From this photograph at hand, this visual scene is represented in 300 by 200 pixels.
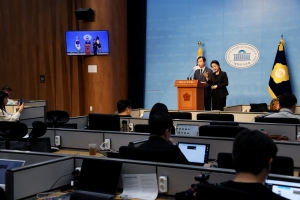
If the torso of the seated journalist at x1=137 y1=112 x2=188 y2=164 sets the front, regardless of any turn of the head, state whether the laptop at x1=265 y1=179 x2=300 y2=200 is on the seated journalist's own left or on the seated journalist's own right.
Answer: on the seated journalist's own right

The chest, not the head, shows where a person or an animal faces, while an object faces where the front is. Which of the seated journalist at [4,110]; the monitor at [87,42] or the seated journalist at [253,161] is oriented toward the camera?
the monitor

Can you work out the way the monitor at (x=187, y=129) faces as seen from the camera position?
facing the viewer

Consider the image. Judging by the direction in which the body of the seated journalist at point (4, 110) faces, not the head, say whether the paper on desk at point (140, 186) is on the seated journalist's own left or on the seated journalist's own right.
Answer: on the seated journalist's own right

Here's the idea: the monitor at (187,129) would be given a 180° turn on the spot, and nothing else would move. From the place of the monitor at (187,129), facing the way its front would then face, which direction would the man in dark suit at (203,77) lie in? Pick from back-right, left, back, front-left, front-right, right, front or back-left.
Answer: front

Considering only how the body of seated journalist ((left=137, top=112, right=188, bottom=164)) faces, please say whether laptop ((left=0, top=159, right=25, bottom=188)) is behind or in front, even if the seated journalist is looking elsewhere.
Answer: behind

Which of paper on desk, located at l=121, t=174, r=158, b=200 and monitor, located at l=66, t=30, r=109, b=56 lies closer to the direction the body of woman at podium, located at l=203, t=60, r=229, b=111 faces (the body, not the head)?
the paper on desk

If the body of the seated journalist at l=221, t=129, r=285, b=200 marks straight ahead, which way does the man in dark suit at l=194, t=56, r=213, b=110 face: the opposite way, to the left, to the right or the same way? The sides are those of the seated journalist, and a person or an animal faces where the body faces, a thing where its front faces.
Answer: the opposite way

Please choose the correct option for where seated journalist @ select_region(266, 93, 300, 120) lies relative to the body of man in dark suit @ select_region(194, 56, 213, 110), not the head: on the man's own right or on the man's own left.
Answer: on the man's own left

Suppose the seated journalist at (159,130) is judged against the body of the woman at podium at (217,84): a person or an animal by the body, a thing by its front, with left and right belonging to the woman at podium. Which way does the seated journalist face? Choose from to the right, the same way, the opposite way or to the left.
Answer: the opposite way

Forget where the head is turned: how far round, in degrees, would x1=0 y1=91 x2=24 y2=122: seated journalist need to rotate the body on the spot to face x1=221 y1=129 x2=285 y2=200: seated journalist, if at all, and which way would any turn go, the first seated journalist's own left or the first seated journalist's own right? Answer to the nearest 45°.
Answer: approximately 90° to the first seated journalist's own right

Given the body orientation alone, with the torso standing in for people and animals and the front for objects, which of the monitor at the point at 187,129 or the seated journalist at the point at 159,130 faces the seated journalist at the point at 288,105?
the seated journalist at the point at 159,130

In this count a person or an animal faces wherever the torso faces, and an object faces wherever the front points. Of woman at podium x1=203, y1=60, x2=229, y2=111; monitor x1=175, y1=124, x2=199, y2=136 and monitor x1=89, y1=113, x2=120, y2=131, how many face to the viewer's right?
0

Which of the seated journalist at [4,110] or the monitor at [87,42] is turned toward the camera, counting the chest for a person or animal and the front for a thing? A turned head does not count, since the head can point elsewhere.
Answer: the monitor

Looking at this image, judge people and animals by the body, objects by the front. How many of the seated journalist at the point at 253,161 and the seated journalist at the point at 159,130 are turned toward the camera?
0

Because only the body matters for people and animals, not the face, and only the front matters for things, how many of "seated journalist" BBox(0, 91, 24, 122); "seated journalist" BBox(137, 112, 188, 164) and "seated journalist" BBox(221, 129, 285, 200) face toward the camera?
0

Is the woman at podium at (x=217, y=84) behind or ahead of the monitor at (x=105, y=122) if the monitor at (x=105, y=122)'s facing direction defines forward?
behind

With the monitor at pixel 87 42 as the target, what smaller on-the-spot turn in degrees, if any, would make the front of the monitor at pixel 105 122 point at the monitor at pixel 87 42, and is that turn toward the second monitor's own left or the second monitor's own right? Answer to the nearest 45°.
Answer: approximately 180°

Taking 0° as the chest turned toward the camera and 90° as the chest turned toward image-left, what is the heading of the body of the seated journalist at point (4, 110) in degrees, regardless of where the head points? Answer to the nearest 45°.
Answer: approximately 270°

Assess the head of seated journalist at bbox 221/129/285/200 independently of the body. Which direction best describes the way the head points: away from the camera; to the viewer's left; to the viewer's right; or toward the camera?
away from the camera

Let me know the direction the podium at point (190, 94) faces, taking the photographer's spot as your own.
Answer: facing the viewer and to the left of the viewer
